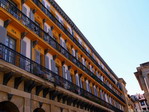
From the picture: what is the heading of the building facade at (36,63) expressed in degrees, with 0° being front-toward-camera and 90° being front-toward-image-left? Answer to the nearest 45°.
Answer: approximately 315°
